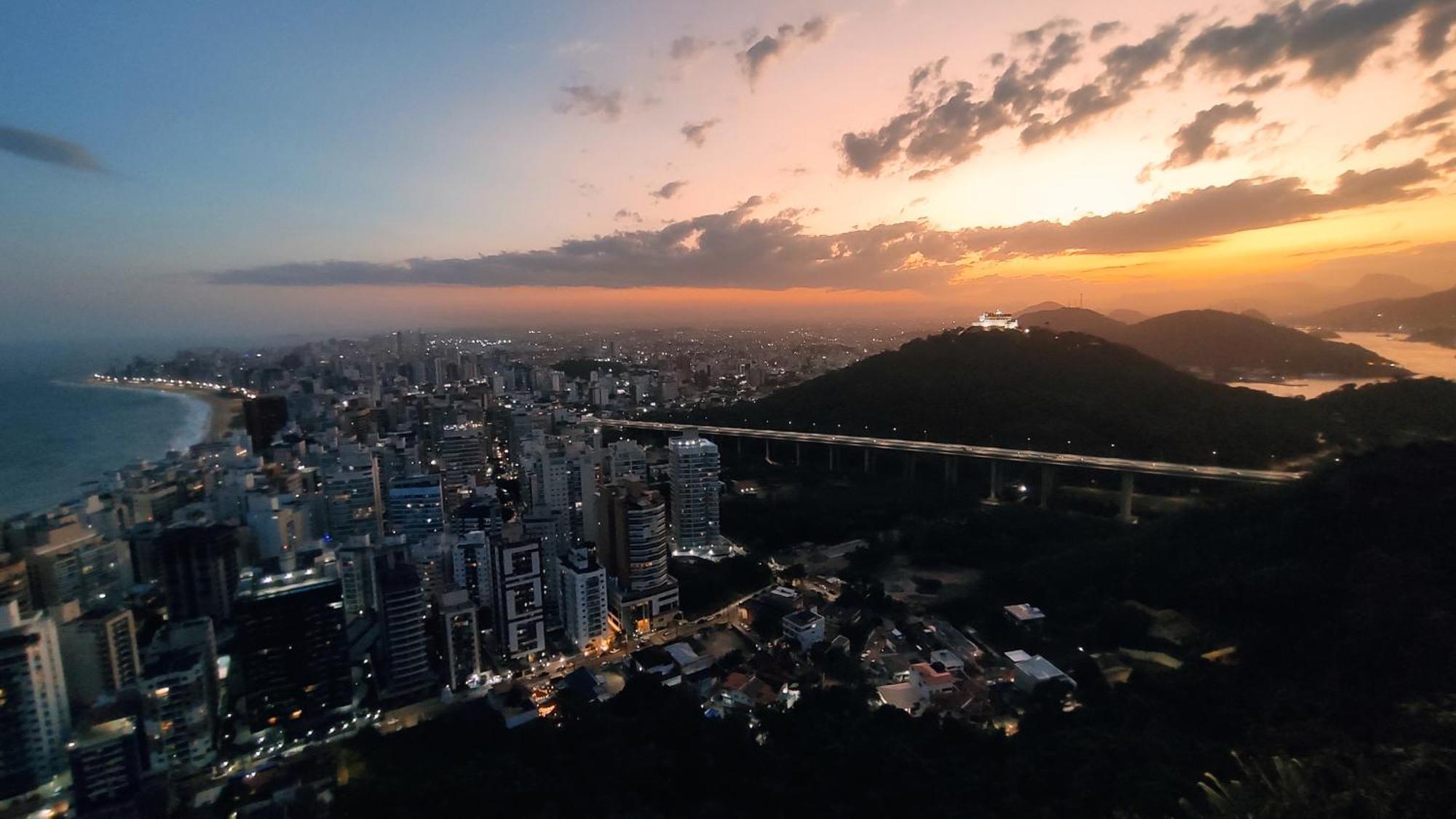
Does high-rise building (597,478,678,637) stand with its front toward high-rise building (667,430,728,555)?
no

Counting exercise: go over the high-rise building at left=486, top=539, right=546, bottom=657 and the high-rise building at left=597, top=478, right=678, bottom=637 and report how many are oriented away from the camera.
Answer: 0

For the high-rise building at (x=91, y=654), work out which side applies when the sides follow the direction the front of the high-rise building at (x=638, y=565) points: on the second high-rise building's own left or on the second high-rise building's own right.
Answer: on the second high-rise building's own right

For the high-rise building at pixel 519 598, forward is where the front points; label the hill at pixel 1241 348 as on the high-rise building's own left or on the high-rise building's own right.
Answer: on the high-rise building's own left

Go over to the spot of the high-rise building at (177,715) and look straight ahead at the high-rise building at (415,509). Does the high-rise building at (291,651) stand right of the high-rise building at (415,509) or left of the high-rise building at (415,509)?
right

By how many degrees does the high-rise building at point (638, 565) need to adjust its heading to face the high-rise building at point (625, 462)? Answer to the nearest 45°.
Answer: approximately 135° to its left

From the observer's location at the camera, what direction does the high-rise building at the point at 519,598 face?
facing the viewer and to the right of the viewer

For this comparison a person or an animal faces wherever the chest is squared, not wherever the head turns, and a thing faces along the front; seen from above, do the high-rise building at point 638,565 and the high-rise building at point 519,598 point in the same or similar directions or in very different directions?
same or similar directions
